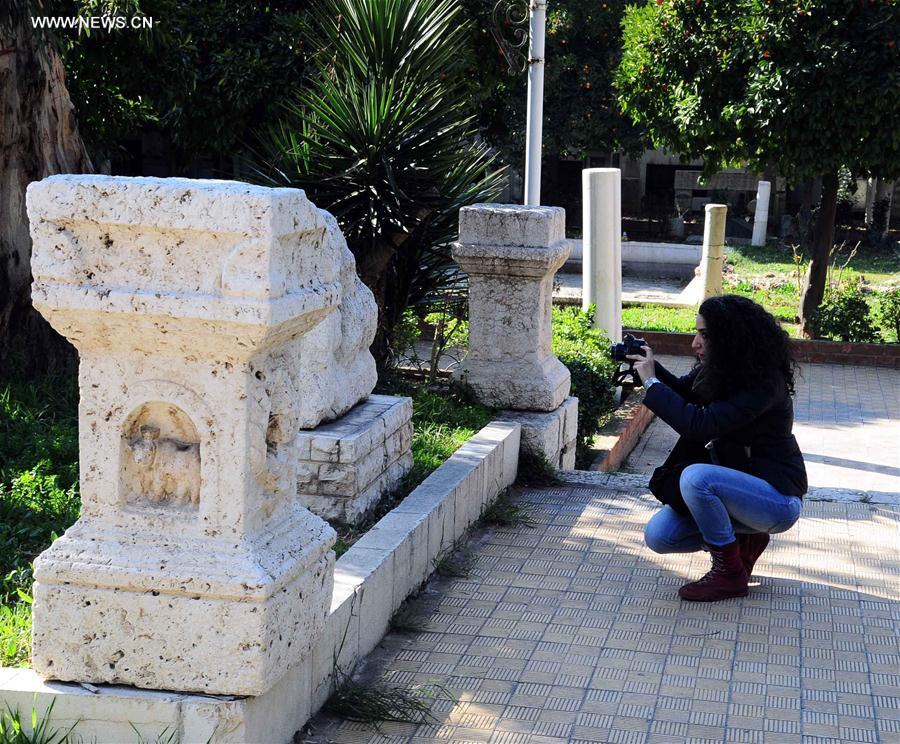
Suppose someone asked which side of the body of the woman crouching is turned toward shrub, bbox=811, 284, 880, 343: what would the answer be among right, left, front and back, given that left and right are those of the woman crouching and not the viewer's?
right

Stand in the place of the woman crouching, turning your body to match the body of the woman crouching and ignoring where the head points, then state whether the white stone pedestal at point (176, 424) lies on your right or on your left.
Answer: on your left

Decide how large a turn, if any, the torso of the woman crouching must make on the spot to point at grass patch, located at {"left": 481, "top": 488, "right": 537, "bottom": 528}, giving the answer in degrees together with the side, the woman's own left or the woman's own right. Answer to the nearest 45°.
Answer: approximately 45° to the woman's own right

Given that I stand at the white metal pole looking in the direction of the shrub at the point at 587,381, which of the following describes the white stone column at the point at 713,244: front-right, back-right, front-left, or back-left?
back-left

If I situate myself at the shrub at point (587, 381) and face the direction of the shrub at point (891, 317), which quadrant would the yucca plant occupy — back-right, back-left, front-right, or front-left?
back-left

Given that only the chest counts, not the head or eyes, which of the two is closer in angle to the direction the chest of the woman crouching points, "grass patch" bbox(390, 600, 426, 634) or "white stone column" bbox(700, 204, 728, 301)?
the grass patch

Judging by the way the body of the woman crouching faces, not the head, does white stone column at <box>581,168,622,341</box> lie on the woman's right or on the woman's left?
on the woman's right

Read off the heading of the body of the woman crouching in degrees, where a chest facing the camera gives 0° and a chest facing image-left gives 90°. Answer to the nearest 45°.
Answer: approximately 90°

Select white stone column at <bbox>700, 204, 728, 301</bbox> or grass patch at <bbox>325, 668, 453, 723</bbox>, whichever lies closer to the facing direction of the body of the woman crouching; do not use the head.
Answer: the grass patch

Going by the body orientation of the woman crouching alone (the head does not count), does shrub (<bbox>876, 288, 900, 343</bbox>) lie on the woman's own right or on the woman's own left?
on the woman's own right

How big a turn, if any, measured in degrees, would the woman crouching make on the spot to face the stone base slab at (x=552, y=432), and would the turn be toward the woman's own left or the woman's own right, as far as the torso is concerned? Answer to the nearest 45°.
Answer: approximately 45° to the woman's own right

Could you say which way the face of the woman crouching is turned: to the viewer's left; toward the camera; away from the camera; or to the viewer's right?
to the viewer's left
